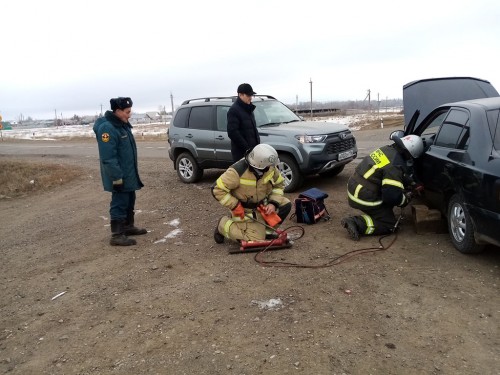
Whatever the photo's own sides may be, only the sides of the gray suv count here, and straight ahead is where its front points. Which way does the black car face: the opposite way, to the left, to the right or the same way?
the opposite way

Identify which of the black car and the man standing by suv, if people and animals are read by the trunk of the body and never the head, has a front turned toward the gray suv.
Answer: the black car

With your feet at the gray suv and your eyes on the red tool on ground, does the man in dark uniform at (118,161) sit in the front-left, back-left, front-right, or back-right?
front-right

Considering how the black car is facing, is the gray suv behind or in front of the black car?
in front

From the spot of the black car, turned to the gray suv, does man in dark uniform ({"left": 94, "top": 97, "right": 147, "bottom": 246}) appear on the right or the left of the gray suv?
left

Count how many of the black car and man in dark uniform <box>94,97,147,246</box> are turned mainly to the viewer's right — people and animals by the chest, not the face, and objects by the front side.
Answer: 1

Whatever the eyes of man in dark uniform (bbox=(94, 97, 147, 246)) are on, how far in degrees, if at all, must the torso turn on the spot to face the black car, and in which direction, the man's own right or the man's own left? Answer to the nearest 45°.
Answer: approximately 45° to the man's own right

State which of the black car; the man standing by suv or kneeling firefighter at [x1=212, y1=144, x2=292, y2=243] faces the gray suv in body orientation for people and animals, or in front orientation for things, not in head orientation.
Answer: the black car

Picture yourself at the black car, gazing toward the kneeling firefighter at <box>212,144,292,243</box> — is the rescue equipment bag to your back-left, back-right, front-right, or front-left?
front-right

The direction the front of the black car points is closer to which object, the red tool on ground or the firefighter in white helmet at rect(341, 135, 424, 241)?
the firefighter in white helmet

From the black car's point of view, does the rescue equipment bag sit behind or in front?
in front

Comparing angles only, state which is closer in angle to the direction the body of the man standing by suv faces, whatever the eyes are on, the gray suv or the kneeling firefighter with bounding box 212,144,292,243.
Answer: the kneeling firefighter

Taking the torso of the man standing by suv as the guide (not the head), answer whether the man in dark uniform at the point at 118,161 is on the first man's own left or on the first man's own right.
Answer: on the first man's own right

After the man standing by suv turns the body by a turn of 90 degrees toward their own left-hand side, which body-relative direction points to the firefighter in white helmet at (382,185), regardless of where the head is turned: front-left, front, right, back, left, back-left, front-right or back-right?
right

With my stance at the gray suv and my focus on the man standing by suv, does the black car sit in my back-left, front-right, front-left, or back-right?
front-left

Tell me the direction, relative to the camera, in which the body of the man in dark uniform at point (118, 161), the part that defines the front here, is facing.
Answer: to the viewer's right
